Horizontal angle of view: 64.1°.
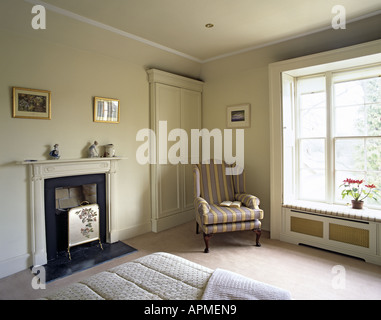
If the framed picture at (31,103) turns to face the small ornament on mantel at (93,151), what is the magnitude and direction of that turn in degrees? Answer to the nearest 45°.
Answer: approximately 45° to its left

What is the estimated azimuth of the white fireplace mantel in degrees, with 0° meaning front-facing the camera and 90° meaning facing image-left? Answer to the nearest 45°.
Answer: approximately 315°

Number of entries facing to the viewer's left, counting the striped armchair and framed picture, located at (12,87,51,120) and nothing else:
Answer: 0

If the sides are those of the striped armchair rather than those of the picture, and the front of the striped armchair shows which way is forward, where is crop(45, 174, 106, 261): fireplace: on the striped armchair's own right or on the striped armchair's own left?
on the striped armchair's own right

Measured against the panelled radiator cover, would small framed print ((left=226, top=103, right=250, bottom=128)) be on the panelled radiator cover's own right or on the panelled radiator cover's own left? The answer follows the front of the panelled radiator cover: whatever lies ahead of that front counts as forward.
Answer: on the panelled radiator cover's own right

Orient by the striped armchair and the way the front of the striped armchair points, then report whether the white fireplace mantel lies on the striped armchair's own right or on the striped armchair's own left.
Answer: on the striped armchair's own right

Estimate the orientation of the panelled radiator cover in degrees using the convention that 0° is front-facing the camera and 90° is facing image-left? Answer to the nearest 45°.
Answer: approximately 45°

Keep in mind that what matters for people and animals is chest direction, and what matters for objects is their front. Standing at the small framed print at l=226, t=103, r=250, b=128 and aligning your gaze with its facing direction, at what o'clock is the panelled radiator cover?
The panelled radiator cover is roughly at 9 o'clock from the small framed print.
